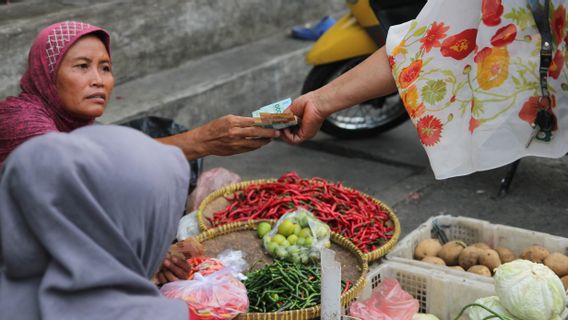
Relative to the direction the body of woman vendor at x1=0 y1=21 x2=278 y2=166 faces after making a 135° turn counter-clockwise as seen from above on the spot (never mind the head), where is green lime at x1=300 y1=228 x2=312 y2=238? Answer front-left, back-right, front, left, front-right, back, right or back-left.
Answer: right

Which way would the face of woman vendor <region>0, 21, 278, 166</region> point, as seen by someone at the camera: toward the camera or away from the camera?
toward the camera

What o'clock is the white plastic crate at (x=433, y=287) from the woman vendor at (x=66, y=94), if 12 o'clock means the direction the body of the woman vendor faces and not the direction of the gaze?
The white plastic crate is roughly at 11 o'clock from the woman vendor.

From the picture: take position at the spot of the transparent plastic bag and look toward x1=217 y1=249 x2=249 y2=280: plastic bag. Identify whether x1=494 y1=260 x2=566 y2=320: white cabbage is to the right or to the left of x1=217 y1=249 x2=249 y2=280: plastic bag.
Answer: left

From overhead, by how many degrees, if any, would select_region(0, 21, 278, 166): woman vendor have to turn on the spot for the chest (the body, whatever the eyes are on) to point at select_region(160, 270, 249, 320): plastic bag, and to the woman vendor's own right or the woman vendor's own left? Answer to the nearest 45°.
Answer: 0° — they already face it

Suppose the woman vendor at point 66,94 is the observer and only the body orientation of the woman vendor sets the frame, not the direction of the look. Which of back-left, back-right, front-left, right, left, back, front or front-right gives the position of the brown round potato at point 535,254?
front-left

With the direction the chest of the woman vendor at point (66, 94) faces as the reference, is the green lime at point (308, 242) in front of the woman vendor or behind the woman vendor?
in front

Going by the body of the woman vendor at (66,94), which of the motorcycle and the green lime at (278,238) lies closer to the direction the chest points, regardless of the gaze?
the green lime

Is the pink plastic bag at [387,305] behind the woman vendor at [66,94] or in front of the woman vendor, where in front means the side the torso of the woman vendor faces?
in front

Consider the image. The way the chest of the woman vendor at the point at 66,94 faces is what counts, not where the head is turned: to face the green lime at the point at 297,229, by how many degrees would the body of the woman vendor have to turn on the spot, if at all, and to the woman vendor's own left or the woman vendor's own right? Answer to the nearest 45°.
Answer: approximately 45° to the woman vendor's own left

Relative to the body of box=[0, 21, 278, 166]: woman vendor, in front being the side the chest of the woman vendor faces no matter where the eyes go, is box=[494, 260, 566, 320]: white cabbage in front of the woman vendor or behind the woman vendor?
in front

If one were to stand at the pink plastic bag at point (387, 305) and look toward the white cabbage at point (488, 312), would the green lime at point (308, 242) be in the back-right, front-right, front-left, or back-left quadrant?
back-left

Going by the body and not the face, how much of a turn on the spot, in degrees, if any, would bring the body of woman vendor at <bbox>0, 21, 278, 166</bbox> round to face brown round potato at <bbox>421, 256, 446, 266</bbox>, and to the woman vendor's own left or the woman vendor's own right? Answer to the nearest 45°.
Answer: approximately 45° to the woman vendor's own left

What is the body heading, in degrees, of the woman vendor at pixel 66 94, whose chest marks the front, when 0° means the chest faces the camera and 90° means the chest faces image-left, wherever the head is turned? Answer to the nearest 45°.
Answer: approximately 315°

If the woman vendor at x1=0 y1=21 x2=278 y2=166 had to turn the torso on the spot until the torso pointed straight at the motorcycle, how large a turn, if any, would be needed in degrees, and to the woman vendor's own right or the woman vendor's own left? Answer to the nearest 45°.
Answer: approximately 90° to the woman vendor's own left
